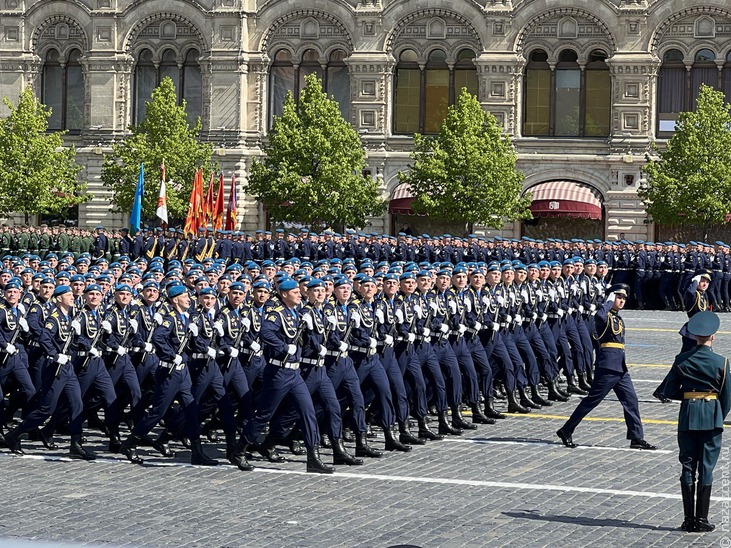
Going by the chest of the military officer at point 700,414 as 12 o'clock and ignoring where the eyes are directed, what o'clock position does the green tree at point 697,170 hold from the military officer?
The green tree is roughly at 12 o'clock from the military officer.

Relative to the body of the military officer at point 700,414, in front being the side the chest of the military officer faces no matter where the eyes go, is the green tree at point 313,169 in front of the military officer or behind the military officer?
in front

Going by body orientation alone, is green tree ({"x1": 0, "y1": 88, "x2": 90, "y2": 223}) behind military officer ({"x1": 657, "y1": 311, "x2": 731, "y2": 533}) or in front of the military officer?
in front

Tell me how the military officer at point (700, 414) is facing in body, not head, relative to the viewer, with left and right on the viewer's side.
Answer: facing away from the viewer
